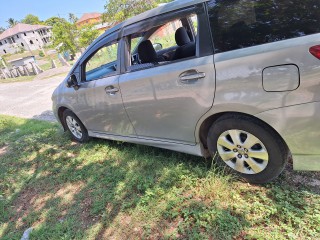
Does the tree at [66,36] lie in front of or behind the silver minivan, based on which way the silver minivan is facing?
in front

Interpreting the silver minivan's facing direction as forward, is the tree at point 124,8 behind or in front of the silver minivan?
in front

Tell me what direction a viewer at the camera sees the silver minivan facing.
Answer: facing away from the viewer and to the left of the viewer

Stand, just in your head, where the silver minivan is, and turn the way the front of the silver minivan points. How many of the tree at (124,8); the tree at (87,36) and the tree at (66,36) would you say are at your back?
0

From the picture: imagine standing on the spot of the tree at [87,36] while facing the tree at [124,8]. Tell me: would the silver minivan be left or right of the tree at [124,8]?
right

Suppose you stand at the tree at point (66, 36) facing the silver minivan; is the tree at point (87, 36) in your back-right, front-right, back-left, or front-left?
front-left

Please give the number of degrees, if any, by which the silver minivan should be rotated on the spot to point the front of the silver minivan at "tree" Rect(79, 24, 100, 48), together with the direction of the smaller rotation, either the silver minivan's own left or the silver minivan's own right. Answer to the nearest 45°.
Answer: approximately 45° to the silver minivan's own right
